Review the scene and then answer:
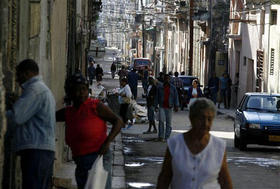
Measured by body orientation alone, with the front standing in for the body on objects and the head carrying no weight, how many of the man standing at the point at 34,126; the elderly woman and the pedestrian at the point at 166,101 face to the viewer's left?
1

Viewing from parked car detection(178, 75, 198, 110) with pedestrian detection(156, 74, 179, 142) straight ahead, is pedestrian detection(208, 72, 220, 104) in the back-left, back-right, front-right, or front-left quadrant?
back-left

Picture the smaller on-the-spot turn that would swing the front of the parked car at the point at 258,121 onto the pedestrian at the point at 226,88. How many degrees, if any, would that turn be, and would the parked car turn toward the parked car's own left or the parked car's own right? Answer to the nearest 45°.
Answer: approximately 180°

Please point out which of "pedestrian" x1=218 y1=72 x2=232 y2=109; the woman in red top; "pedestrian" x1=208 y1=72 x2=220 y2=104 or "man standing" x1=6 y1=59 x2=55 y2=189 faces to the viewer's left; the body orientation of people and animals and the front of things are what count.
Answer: the man standing

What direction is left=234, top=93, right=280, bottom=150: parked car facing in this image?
toward the camera

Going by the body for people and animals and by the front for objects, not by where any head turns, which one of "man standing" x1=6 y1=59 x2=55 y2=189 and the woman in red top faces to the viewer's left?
the man standing

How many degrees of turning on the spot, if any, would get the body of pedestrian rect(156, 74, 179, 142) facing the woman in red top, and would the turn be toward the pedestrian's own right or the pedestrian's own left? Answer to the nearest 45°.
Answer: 0° — they already face them

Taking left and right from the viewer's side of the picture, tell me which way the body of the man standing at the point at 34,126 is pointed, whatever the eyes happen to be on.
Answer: facing to the left of the viewer
